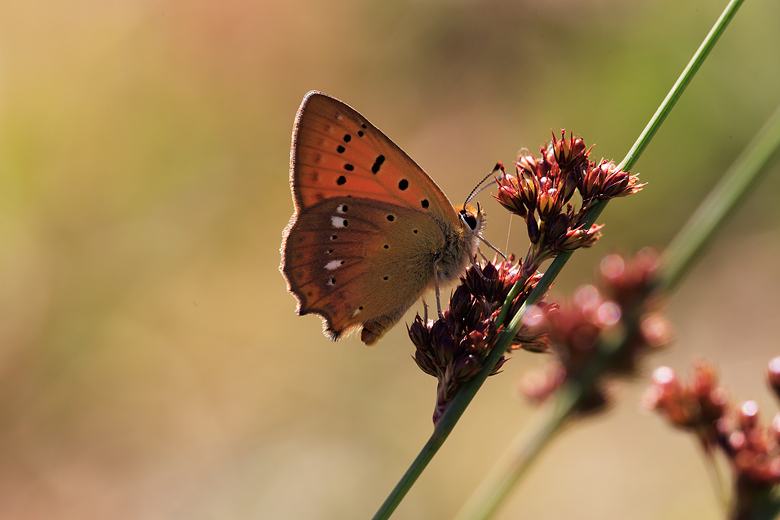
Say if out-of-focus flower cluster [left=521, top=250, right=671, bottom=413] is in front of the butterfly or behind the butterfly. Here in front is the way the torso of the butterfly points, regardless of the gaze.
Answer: in front

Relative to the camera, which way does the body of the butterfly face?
to the viewer's right

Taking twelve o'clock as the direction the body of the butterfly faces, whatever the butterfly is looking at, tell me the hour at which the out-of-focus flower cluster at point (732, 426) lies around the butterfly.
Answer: The out-of-focus flower cluster is roughly at 1 o'clock from the butterfly.

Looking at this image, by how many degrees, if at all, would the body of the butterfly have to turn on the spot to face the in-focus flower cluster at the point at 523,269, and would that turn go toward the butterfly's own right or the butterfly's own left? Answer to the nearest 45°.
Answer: approximately 45° to the butterfly's own right
